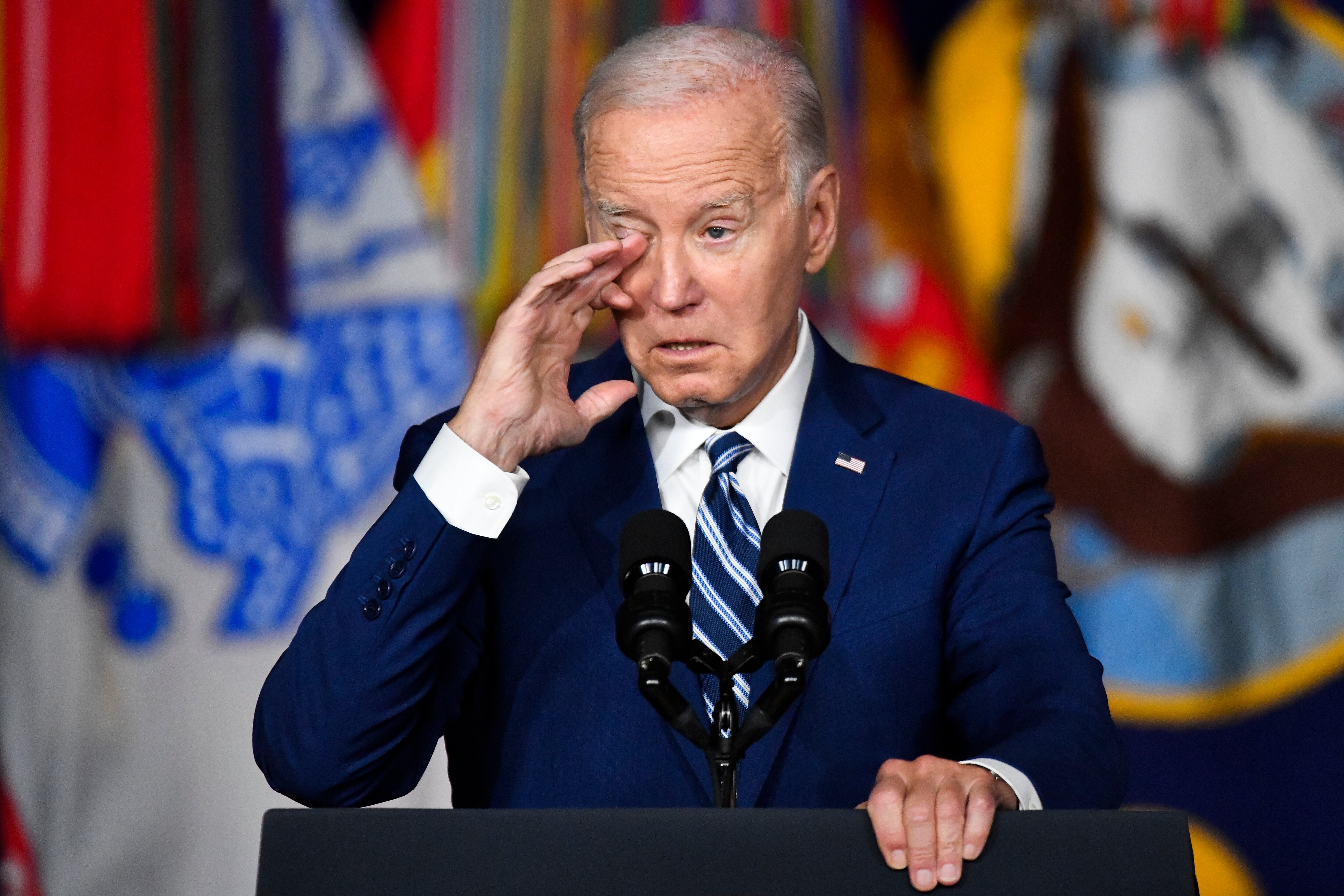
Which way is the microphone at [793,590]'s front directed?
away from the camera

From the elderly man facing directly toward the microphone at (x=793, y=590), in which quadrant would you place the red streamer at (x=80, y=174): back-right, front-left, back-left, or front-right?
back-right

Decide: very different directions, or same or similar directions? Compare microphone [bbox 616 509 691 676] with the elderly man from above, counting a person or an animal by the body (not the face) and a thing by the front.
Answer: very different directions

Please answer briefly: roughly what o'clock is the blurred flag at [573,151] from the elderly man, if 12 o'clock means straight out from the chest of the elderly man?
The blurred flag is roughly at 6 o'clock from the elderly man.

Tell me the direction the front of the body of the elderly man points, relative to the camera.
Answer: toward the camera

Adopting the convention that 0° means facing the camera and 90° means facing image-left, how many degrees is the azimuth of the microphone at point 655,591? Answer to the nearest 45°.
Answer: approximately 180°

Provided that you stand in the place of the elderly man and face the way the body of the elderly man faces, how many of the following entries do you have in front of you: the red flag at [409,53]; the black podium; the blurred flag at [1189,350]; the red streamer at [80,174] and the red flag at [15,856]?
1

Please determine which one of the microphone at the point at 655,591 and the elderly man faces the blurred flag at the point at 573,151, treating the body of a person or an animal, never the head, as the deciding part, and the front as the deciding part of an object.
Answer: the microphone

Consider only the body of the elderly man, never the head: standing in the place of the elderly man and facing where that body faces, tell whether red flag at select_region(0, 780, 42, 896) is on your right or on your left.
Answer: on your right

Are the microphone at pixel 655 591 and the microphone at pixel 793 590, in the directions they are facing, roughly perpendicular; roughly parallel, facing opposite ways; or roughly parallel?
roughly parallel
